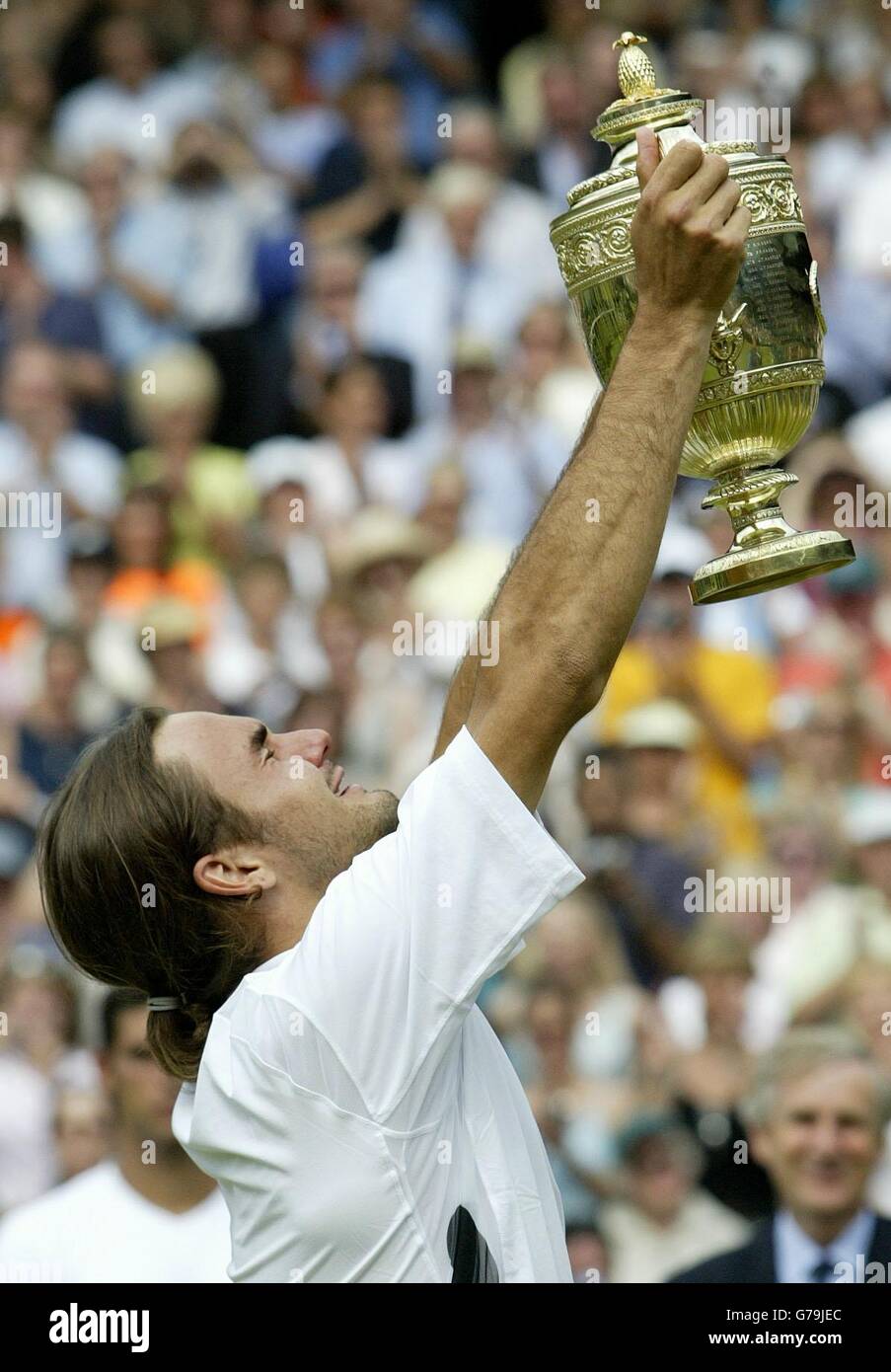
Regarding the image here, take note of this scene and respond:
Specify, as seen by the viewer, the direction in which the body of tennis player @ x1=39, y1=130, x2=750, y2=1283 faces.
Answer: to the viewer's right

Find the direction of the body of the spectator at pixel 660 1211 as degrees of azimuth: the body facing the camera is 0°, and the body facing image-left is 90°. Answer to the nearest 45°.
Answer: approximately 0°

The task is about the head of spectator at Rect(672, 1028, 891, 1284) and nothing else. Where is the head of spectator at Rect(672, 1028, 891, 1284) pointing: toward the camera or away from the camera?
toward the camera

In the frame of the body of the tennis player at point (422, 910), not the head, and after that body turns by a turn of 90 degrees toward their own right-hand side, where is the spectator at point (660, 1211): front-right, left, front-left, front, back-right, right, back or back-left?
back

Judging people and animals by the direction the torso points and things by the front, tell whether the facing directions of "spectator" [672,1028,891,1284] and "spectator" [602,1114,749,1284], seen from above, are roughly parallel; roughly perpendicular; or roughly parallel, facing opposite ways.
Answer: roughly parallel

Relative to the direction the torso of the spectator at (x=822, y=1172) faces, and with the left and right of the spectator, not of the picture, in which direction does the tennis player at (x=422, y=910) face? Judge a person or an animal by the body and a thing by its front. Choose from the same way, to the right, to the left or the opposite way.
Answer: to the left

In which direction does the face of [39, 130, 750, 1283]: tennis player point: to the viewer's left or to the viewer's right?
to the viewer's right

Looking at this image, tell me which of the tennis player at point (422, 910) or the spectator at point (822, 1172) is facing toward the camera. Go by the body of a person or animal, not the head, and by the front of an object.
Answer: the spectator

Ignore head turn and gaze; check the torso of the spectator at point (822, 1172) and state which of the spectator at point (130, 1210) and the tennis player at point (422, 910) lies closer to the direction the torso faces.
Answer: the tennis player

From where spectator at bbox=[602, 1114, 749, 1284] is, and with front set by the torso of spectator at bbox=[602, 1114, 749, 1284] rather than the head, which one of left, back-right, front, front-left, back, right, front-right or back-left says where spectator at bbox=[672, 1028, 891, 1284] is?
front-left
